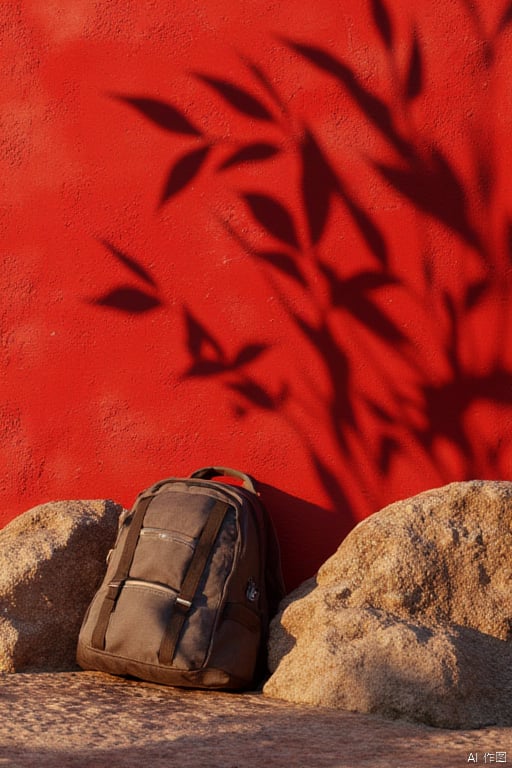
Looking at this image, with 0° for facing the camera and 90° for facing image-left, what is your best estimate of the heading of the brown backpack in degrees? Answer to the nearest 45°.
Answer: approximately 45°

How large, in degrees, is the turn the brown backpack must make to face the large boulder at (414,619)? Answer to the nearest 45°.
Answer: approximately 135° to its left
